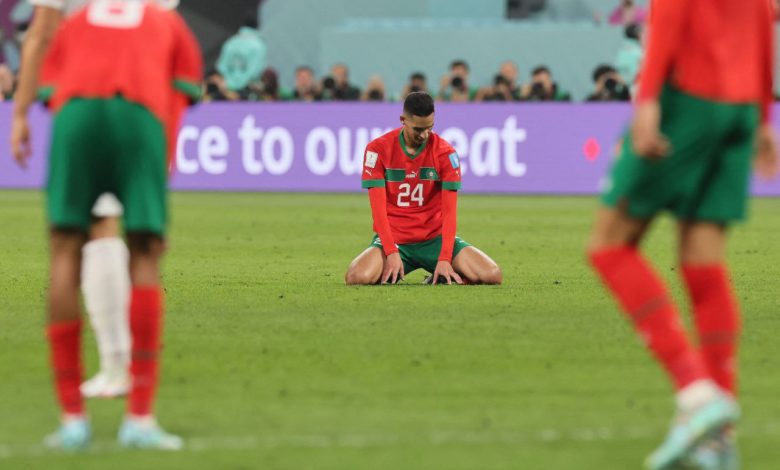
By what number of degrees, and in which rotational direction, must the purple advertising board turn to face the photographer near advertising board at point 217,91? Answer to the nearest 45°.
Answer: approximately 135° to its right

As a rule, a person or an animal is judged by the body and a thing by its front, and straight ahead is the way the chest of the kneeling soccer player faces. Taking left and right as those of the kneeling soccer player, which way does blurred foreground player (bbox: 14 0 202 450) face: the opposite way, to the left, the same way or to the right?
the opposite way

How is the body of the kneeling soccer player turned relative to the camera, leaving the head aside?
toward the camera

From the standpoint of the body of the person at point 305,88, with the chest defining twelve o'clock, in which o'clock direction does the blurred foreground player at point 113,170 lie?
The blurred foreground player is roughly at 12 o'clock from the person.

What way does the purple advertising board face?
toward the camera

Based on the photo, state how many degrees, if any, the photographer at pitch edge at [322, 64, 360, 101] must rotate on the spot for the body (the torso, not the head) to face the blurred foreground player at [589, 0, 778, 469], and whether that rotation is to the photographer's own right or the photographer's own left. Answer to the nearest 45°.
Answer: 0° — they already face them

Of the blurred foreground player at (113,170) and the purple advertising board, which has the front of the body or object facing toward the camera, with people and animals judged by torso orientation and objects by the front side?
the purple advertising board

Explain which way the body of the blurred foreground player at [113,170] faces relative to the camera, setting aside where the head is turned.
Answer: away from the camera

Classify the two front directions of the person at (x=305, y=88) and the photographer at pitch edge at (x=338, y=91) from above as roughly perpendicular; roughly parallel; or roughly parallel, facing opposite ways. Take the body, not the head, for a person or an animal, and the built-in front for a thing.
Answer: roughly parallel

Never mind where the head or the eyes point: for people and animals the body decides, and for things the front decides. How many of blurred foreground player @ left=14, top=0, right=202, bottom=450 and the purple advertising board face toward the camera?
1

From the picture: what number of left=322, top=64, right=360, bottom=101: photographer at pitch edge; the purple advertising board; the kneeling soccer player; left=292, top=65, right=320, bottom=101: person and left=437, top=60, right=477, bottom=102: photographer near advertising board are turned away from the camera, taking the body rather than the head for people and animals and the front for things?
0

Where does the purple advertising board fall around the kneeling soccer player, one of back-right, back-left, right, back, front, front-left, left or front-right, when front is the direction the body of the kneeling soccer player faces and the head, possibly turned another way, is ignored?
back

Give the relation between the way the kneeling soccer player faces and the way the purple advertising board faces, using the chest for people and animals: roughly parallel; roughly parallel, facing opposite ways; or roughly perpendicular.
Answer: roughly parallel

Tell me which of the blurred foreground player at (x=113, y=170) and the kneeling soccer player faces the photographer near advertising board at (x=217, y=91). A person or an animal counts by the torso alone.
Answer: the blurred foreground player

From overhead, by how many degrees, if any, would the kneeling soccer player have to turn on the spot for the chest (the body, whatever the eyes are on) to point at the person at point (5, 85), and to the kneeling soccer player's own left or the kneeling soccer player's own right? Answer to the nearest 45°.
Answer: approximately 135° to the kneeling soccer player's own right

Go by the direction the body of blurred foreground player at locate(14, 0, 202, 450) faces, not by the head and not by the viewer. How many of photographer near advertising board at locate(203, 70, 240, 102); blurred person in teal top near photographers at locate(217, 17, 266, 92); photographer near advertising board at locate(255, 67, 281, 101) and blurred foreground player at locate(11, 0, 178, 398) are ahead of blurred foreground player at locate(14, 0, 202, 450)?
4

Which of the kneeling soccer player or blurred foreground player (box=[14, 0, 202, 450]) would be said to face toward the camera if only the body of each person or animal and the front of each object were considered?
the kneeling soccer player

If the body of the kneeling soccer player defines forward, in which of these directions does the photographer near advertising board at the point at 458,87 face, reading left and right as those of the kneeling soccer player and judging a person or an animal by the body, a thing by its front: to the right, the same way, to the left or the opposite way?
the same way

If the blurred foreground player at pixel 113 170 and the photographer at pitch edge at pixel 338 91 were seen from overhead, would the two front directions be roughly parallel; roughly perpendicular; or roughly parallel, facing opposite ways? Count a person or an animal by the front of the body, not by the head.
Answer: roughly parallel, facing opposite ways
